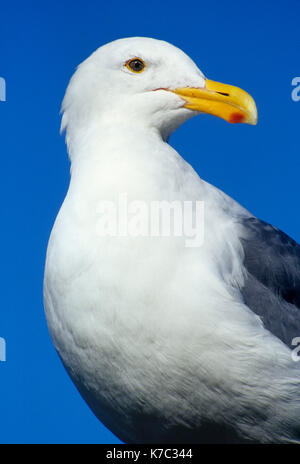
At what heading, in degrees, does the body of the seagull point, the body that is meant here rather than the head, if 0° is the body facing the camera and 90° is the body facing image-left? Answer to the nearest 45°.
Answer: approximately 45°
